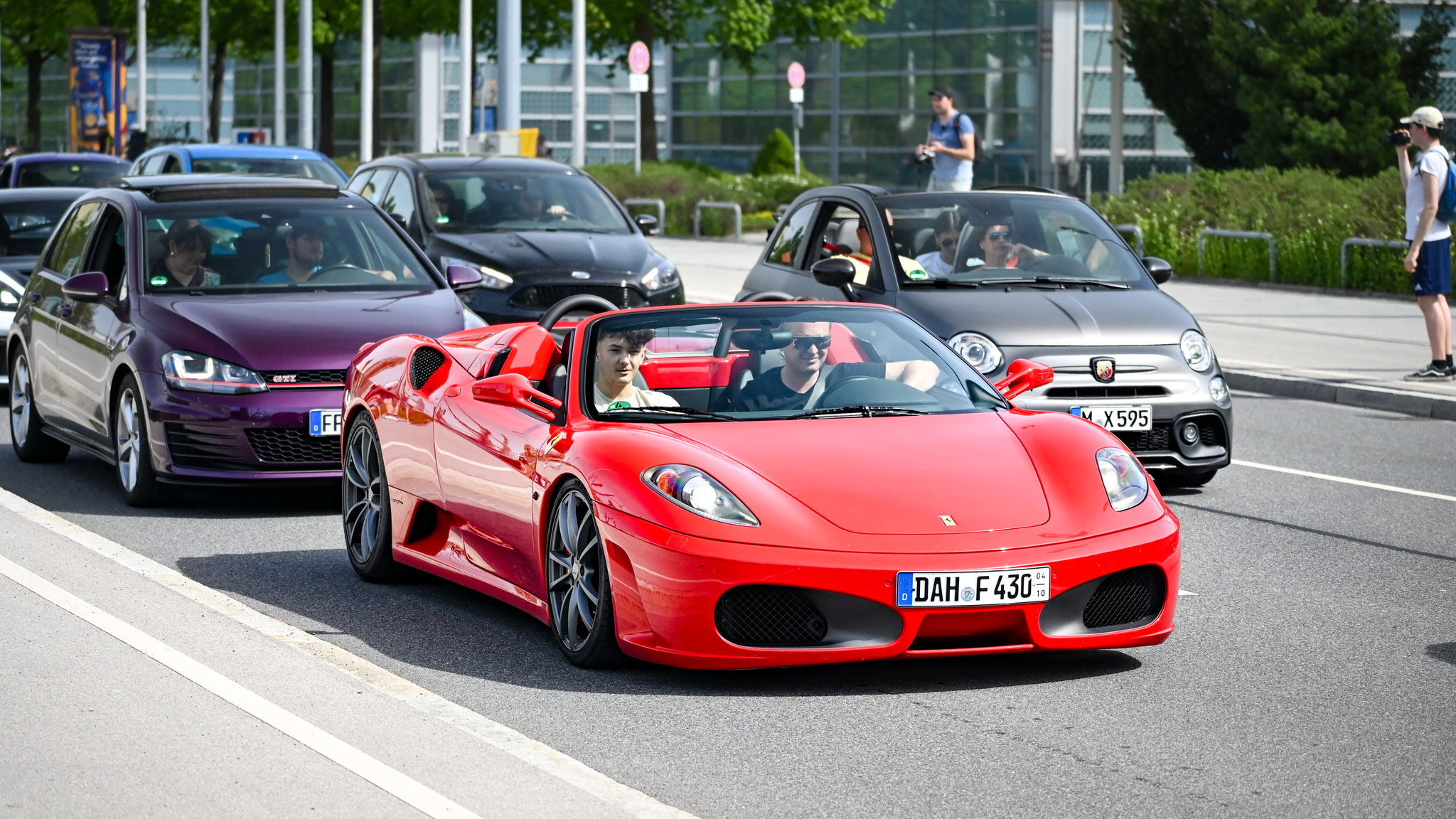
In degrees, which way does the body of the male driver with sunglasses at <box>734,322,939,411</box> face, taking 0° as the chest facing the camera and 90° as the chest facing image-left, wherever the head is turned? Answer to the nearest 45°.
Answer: approximately 315°

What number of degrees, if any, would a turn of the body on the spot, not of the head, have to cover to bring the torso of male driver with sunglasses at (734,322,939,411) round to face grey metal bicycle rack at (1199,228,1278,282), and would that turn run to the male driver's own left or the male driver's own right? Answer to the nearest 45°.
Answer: approximately 135° to the male driver's own left

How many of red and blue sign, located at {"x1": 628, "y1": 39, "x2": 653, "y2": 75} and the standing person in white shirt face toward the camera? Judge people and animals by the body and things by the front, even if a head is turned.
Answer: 1

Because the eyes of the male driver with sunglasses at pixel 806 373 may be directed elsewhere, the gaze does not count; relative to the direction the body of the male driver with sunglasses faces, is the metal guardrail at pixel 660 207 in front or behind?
behind

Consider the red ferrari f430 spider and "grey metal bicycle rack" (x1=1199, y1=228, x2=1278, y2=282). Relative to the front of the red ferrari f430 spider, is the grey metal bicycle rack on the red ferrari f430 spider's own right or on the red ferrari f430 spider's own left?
on the red ferrari f430 spider's own left

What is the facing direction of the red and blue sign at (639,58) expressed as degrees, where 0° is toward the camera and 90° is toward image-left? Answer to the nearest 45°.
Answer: approximately 0°

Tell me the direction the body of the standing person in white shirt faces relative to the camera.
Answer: to the viewer's left

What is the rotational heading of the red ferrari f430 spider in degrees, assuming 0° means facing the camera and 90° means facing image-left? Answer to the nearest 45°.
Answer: approximately 315°

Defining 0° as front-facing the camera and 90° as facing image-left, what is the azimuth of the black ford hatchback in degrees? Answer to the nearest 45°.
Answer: approximately 315°
